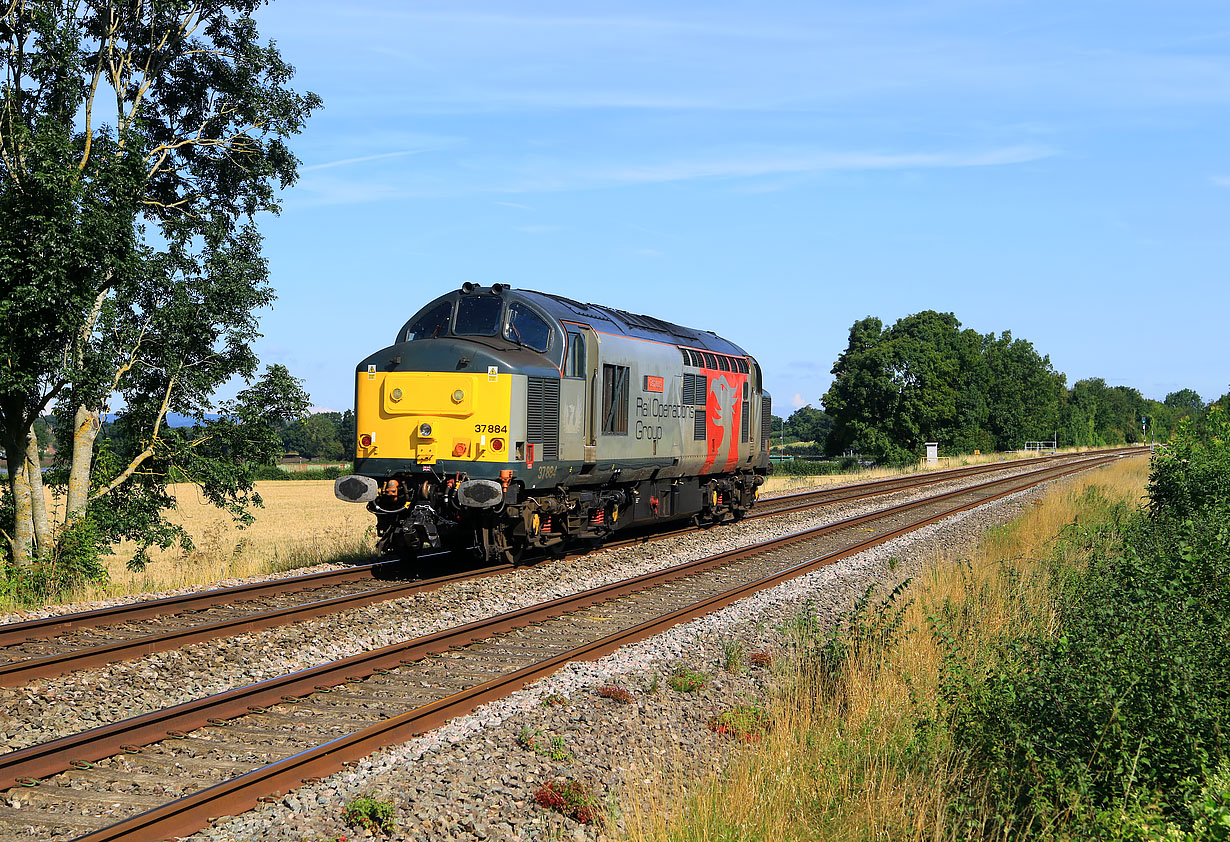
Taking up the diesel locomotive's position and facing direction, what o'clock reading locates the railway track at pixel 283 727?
The railway track is roughly at 11 o'clock from the diesel locomotive.

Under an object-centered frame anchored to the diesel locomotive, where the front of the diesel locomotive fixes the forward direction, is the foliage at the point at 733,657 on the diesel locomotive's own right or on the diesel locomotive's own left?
on the diesel locomotive's own left

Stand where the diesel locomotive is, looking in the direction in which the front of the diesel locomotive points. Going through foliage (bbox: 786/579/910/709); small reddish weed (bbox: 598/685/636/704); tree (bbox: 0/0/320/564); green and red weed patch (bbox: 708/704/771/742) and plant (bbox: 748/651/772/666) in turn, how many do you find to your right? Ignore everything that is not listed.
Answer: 1

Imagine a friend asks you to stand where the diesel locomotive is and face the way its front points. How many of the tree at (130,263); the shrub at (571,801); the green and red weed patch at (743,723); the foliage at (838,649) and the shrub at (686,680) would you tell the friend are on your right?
1

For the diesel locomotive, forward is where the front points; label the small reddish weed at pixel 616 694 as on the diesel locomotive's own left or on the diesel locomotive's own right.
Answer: on the diesel locomotive's own left

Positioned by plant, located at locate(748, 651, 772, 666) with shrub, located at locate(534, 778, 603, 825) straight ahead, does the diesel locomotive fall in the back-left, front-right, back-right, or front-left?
back-right

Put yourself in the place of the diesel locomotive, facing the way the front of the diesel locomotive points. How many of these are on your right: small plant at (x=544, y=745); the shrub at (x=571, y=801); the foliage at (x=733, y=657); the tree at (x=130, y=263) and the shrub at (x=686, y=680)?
1

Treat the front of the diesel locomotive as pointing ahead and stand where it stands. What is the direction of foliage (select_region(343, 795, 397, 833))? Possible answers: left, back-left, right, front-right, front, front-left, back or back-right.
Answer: front-left

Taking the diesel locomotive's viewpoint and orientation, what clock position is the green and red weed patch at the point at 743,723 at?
The green and red weed patch is roughly at 10 o'clock from the diesel locomotive.

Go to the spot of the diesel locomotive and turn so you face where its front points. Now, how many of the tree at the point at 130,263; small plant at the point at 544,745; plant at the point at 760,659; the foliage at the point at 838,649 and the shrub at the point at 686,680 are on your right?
1

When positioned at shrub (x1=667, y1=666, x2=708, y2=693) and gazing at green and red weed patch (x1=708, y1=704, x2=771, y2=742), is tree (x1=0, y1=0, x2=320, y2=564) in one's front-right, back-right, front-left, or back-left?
back-right
